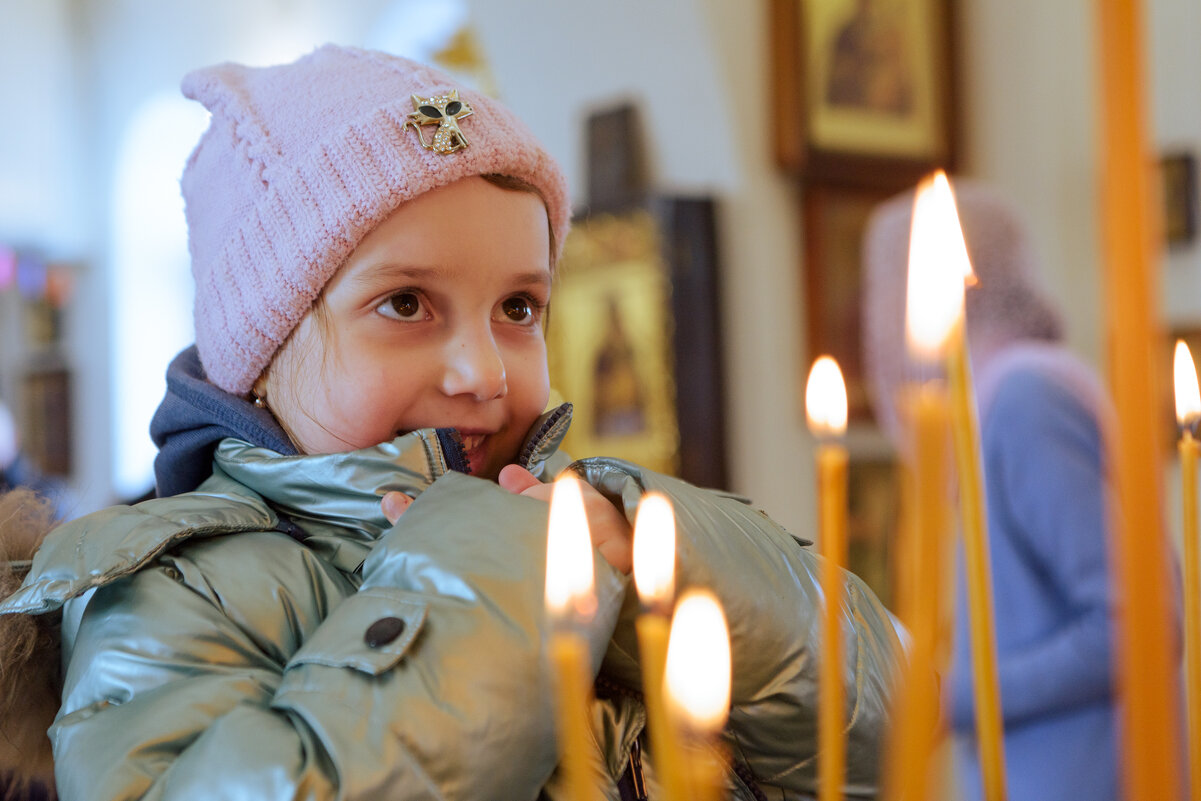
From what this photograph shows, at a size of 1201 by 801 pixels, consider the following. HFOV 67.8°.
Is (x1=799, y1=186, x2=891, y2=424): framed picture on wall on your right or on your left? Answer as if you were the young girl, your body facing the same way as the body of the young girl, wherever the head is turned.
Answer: on your left

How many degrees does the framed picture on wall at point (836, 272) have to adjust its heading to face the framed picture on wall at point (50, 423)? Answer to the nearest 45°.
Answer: approximately 135° to its right

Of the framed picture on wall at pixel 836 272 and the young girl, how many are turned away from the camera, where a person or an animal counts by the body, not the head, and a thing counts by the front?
0

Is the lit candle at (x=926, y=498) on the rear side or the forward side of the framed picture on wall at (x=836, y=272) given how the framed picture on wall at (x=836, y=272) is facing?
on the forward side

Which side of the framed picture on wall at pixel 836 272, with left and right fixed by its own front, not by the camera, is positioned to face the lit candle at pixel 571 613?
front

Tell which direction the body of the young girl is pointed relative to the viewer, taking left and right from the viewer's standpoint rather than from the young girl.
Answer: facing the viewer and to the right of the viewer

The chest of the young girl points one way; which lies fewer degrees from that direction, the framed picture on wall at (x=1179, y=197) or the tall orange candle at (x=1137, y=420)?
the tall orange candle

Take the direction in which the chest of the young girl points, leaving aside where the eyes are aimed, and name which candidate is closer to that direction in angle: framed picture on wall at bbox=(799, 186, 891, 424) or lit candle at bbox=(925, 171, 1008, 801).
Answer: the lit candle

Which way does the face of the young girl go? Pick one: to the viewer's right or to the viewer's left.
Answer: to the viewer's right

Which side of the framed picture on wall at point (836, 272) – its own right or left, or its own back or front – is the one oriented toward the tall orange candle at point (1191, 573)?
front

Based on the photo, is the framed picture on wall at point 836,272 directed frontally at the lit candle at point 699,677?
yes

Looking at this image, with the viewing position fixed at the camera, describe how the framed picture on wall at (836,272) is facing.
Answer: facing the viewer
